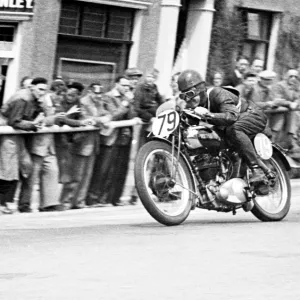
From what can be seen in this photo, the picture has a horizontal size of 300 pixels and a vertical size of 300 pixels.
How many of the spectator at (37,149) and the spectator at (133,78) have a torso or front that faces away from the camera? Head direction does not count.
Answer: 0

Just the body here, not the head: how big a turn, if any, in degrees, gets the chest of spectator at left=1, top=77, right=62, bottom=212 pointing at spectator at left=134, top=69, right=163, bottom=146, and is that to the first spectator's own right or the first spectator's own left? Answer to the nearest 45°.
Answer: approximately 90° to the first spectator's own left

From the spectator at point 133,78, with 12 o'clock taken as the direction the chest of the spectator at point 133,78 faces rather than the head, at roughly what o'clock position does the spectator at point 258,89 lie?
the spectator at point 258,89 is roughly at 10 o'clock from the spectator at point 133,78.

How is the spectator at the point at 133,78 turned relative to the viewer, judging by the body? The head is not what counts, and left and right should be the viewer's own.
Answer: facing the viewer and to the right of the viewer

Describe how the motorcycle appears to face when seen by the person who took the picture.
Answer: facing the viewer and to the left of the viewer

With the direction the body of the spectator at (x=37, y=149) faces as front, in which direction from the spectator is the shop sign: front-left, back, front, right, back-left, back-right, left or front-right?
back-left

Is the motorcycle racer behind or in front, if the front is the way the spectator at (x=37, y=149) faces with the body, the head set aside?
in front

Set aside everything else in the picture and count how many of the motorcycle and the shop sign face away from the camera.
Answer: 0

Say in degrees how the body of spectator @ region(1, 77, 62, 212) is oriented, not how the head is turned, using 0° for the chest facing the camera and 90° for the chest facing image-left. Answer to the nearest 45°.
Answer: approximately 315°
